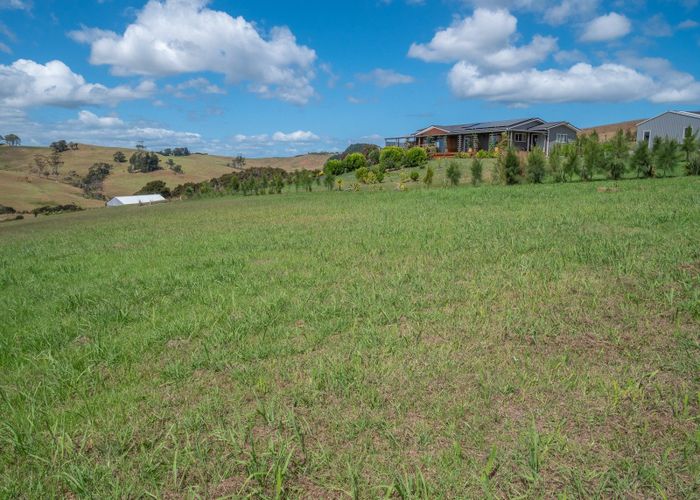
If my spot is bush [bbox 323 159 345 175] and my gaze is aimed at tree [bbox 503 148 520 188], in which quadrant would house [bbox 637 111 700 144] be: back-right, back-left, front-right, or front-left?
front-left

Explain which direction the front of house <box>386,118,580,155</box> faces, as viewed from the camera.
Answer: facing the viewer and to the left of the viewer

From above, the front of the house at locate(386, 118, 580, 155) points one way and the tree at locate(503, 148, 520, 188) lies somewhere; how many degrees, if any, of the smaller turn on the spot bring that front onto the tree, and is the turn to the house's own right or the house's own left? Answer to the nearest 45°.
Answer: approximately 45° to the house's own left

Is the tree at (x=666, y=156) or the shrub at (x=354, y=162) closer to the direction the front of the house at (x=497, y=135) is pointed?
the shrub

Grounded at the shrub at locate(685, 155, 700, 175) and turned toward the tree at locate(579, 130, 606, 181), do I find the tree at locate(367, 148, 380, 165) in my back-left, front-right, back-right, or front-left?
front-right

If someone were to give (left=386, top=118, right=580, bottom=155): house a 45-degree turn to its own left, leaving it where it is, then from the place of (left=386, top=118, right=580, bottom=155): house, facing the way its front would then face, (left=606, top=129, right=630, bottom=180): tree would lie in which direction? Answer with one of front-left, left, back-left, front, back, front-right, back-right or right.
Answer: front

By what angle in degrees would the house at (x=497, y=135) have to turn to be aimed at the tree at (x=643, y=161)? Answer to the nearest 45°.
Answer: approximately 45° to its left

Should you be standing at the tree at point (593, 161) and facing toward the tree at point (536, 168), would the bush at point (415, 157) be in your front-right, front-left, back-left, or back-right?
front-right

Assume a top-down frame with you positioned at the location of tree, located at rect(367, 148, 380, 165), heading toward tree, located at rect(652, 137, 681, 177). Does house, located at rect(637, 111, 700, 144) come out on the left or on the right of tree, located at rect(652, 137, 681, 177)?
left

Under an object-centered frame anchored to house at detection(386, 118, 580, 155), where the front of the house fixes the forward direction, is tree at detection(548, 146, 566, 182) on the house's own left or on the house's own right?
on the house's own left

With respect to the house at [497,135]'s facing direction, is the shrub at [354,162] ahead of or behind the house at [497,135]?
ahead

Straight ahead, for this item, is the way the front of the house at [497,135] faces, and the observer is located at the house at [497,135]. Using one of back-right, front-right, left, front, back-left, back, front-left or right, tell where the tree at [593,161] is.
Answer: front-left

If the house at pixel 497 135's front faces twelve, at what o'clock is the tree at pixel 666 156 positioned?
The tree is roughly at 10 o'clock from the house.

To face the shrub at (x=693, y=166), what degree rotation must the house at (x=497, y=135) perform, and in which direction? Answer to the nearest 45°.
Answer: approximately 45° to its left

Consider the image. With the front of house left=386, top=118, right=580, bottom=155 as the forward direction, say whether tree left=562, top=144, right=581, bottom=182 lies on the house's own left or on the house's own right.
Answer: on the house's own left
